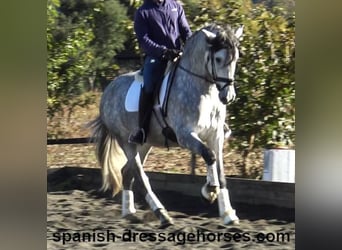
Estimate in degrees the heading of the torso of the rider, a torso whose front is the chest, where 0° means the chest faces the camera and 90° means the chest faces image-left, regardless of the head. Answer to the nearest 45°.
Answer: approximately 315°

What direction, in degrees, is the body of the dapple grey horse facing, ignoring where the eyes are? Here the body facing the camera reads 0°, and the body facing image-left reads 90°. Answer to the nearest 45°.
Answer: approximately 315°
